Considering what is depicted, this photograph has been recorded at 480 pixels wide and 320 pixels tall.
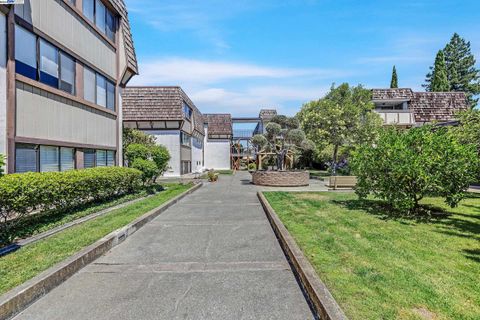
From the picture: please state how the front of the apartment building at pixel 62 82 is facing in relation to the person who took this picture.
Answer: facing the viewer and to the right of the viewer

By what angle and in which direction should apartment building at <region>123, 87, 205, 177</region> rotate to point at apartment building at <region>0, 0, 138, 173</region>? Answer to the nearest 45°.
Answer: approximately 90° to its right

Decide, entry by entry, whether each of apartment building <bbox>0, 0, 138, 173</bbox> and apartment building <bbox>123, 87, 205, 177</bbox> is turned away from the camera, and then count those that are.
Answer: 0

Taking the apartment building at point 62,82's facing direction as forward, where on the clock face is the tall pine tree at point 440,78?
The tall pine tree is roughly at 10 o'clock from the apartment building.

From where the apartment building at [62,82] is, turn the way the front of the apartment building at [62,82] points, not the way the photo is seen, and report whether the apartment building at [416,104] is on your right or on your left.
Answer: on your left

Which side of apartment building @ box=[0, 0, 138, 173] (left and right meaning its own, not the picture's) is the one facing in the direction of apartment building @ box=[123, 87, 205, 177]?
left
